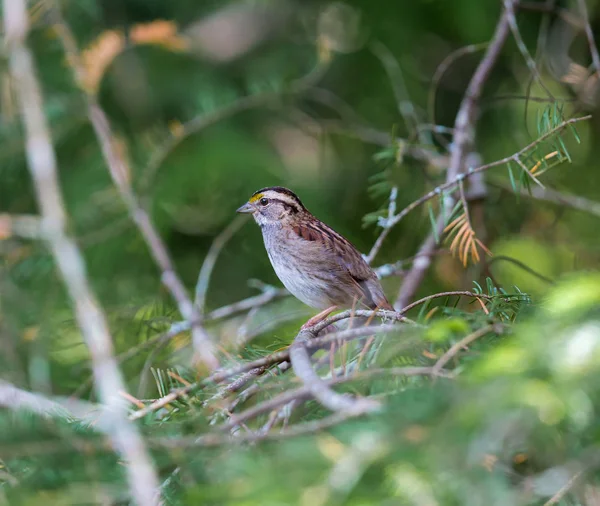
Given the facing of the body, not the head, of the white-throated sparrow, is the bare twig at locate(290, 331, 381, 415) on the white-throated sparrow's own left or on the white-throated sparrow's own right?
on the white-throated sparrow's own left

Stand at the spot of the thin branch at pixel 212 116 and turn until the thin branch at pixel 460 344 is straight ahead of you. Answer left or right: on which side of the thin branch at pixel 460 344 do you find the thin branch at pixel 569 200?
left

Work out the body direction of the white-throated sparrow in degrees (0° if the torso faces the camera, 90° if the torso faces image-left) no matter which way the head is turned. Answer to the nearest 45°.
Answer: approximately 90°

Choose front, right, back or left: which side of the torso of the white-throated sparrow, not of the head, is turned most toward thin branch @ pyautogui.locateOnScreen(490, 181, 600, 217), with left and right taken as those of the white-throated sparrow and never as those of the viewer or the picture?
back

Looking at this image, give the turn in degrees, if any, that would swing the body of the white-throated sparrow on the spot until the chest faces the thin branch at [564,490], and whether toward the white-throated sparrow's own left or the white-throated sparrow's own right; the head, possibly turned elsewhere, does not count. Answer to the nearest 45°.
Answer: approximately 90° to the white-throated sparrow's own left

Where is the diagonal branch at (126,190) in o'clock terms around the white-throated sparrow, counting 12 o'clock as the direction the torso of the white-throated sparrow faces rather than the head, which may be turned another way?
The diagonal branch is roughly at 12 o'clock from the white-throated sparrow.

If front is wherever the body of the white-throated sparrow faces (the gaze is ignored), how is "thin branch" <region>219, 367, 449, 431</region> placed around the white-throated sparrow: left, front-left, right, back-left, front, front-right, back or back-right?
left
